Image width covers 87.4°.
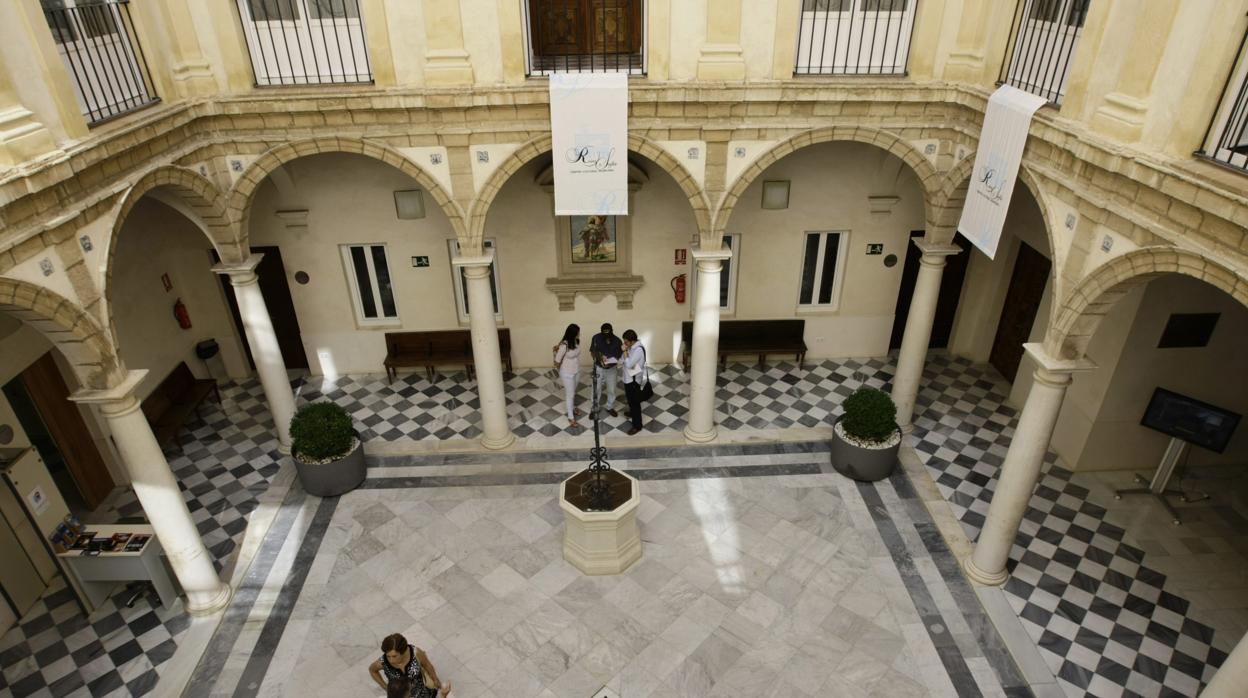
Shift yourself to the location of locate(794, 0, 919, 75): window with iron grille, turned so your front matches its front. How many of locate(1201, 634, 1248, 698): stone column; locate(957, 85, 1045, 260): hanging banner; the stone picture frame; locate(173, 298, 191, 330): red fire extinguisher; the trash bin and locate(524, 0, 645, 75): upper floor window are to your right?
4

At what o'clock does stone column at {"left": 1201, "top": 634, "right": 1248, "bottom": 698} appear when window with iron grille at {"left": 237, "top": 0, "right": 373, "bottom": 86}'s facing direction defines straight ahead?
The stone column is roughly at 11 o'clock from the window with iron grille.

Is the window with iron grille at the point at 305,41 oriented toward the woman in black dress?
yes

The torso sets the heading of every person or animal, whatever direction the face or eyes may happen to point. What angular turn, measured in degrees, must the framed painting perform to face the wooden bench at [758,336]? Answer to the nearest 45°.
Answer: approximately 90° to its left

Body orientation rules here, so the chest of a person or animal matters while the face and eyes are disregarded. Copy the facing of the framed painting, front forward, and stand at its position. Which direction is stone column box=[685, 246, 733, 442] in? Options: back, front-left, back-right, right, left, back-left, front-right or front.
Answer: front-left

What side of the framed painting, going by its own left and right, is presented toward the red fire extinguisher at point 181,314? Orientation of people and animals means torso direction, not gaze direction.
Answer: right

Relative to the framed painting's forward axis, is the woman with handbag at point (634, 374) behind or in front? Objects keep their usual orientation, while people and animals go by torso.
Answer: in front

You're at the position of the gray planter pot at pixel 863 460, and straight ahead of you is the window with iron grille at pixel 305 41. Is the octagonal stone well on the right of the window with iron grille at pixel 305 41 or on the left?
left

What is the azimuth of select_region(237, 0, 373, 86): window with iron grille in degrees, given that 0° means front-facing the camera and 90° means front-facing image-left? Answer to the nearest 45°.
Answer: approximately 0°

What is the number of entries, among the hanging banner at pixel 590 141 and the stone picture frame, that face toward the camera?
2

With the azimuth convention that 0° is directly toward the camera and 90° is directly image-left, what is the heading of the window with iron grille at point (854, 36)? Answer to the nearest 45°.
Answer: approximately 0°

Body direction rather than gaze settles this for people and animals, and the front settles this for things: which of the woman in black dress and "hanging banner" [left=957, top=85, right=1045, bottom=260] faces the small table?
the hanging banner

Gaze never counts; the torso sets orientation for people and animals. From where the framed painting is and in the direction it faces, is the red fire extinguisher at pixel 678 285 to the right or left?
on its left
